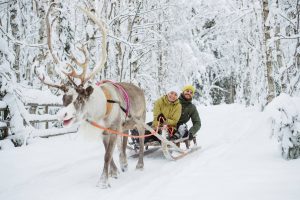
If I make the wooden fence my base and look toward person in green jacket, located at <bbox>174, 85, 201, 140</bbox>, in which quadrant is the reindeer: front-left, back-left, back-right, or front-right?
front-right

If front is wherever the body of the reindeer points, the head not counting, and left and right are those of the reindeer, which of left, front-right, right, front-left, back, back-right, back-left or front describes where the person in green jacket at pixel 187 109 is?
back

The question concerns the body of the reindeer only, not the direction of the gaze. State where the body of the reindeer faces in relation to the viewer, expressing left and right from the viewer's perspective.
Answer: facing the viewer and to the left of the viewer

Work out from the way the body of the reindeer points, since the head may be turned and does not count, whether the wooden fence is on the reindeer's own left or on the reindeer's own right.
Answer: on the reindeer's own right
